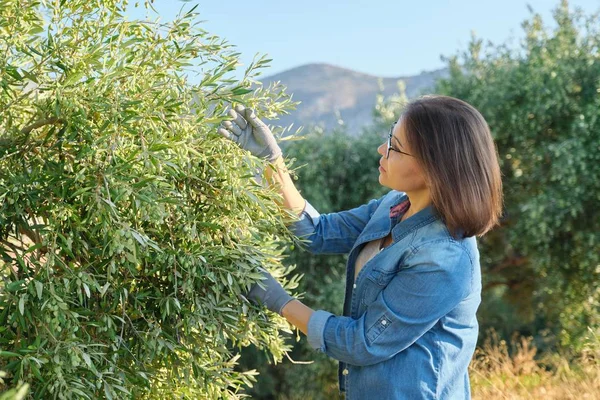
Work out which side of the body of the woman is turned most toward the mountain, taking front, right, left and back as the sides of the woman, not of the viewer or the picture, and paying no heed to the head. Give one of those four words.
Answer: right

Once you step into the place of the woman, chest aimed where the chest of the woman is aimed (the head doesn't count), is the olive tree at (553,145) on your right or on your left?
on your right

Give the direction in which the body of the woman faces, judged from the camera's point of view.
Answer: to the viewer's left

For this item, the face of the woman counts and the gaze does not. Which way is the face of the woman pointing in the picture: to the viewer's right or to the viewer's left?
to the viewer's left
